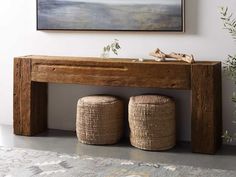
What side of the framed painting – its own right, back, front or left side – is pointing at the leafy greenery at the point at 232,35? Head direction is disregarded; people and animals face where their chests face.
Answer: left

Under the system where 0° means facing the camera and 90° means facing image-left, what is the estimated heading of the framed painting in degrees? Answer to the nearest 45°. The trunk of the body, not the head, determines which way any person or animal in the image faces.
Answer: approximately 0°
